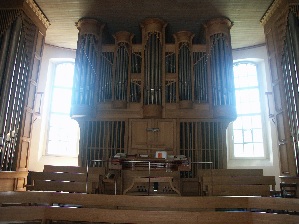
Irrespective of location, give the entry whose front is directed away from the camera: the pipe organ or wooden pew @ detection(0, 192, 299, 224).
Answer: the wooden pew

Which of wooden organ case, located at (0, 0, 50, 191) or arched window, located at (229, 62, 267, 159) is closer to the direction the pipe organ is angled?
the wooden organ case

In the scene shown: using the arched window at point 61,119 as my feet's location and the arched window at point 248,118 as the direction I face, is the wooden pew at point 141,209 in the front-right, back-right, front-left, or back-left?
front-right

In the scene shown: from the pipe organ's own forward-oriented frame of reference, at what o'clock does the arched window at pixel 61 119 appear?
The arched window is roughly at 4 o'clock from the pipe organ.

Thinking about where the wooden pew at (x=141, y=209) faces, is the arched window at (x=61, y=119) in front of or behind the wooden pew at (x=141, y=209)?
in front

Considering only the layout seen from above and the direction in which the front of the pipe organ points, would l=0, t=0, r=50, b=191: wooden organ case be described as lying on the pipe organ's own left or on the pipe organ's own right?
on the pipe organ's own right

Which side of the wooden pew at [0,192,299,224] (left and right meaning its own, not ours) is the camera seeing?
back

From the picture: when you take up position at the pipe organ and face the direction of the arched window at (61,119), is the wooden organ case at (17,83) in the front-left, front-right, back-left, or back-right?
front-left

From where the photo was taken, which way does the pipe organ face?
toward the camera

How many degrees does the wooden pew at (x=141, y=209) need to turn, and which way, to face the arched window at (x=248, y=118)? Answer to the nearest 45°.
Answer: approximately 45° to its right

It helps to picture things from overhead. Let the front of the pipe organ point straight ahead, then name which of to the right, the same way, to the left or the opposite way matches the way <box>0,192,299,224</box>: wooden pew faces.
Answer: the opposite way

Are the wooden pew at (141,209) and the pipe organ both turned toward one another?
yes

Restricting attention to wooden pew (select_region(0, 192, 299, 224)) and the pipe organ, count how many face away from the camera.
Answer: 1
